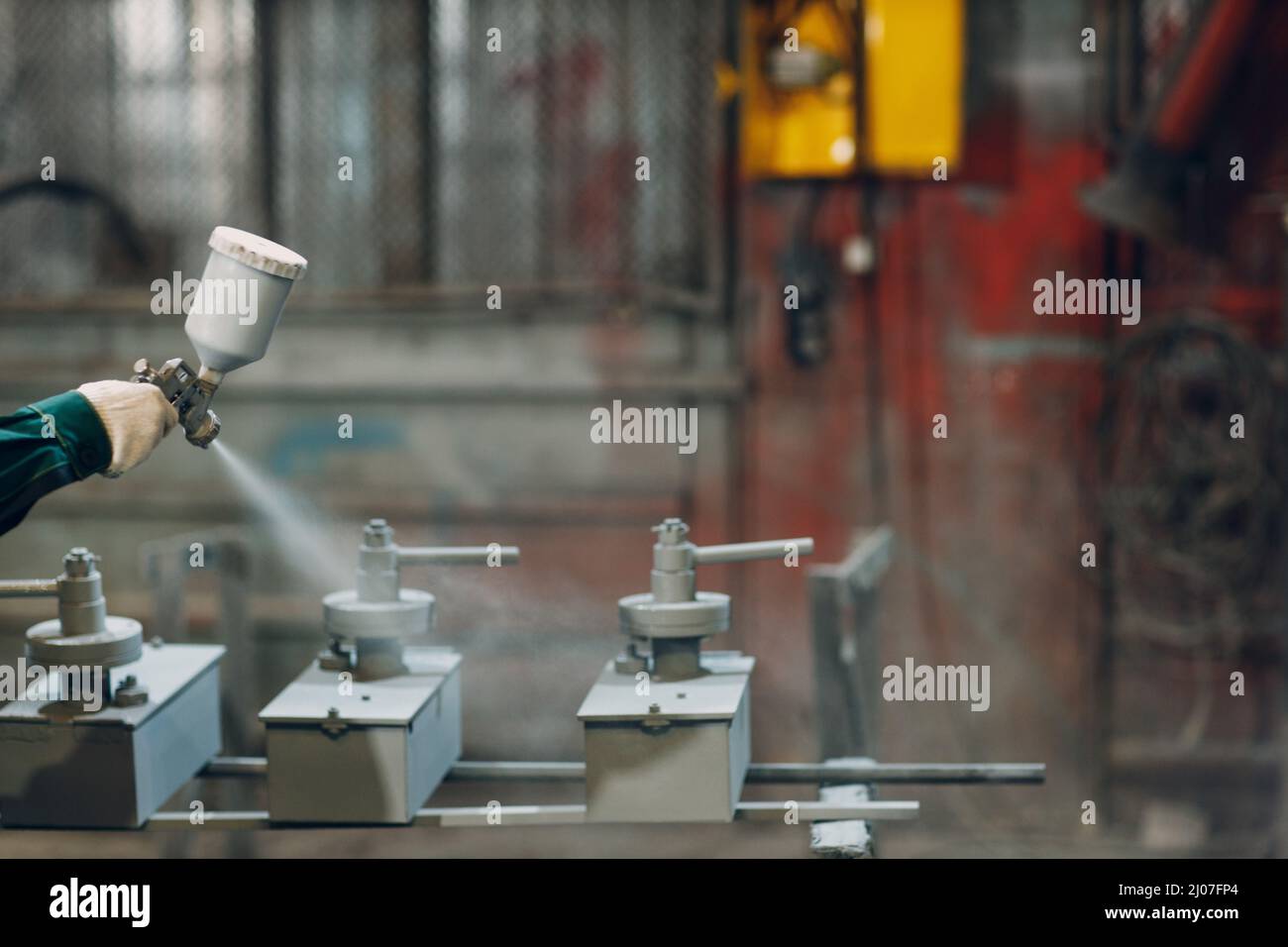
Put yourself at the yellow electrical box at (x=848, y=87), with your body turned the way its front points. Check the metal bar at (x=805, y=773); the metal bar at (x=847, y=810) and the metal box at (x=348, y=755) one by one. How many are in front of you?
3

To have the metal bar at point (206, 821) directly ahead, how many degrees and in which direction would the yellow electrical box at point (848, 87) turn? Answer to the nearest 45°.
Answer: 0° — it already faces it

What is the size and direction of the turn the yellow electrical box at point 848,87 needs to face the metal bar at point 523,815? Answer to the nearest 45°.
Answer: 0° — it already faces it

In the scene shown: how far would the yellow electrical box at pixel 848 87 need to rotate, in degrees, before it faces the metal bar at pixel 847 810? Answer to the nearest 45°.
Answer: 0° — it already faces it

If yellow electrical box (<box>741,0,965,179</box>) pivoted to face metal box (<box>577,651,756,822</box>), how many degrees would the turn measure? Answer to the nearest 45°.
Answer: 0° — it already faces it

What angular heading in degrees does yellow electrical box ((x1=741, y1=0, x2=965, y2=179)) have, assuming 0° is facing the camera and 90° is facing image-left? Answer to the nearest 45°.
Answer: approximately 0°

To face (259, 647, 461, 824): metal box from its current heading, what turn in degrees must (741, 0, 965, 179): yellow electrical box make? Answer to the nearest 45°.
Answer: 0° — it already faces it

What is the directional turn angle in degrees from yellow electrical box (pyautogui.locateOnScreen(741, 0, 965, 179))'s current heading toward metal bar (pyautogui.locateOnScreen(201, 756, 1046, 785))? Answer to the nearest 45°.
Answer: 0° — it already faces it
